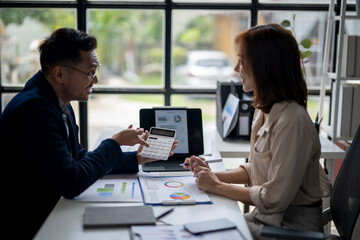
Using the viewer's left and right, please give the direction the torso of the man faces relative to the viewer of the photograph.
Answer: facing to the right of the viewer

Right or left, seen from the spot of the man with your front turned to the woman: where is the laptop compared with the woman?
left

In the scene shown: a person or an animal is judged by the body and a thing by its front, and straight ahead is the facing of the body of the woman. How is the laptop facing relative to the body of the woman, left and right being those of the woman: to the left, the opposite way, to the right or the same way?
to the left

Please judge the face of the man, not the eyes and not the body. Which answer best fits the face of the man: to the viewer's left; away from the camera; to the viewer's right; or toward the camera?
to the viewer's right

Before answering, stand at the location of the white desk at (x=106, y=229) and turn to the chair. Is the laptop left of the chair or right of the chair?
left

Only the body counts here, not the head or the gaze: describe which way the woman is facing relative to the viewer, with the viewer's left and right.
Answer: facing to the left of the viewer

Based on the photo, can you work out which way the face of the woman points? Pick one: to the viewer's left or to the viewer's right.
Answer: to the viewer's left

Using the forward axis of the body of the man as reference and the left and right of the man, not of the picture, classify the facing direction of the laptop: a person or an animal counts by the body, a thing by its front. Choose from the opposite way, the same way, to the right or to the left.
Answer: to the right
